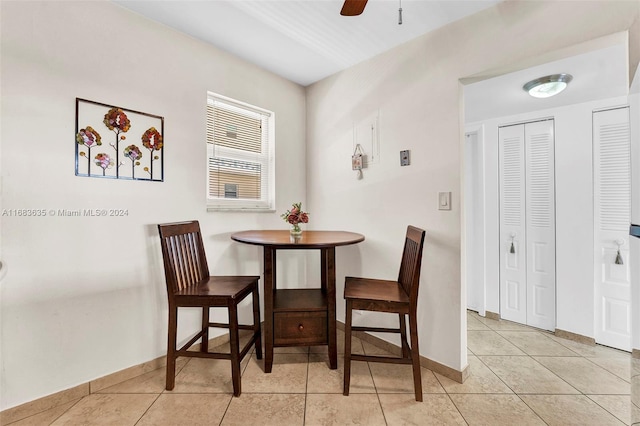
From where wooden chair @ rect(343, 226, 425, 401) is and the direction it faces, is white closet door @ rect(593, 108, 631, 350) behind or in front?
behind

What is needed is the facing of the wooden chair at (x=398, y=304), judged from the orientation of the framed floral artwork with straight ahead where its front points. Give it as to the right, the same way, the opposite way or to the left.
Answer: the opposite way

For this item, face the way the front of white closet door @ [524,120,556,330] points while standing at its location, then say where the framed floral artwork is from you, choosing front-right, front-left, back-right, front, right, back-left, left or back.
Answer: front

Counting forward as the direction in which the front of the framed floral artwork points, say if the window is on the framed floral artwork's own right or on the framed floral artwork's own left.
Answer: on the framed floral artwork's own left

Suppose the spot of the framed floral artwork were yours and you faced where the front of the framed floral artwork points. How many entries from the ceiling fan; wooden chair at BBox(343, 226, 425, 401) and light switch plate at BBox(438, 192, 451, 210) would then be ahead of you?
3

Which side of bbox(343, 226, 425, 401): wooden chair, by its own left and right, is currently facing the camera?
left

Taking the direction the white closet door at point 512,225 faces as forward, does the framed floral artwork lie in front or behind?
in front

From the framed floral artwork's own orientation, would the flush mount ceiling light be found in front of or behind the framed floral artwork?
in front

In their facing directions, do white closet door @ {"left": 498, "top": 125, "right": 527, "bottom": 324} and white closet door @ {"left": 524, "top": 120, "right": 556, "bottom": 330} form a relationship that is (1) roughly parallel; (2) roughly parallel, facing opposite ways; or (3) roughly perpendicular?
roughly parallel

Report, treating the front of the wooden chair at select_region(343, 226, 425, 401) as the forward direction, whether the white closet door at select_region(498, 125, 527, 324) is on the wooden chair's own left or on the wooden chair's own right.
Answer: on the wooden chair's own right

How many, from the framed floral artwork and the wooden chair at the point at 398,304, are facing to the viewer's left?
1

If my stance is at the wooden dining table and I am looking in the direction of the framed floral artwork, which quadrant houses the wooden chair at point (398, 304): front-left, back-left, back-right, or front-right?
back-left

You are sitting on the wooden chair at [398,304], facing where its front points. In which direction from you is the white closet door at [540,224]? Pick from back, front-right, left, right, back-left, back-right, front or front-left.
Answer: back-right
